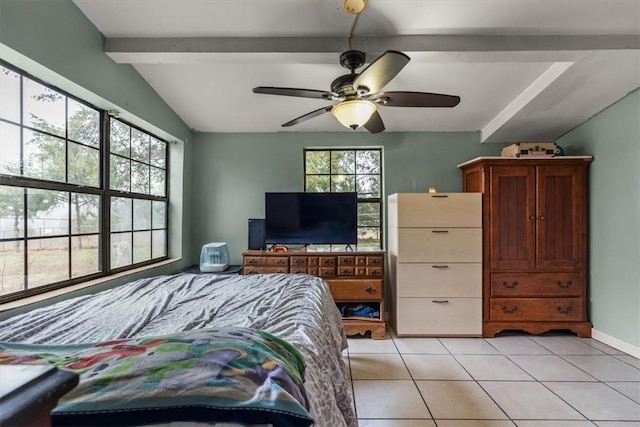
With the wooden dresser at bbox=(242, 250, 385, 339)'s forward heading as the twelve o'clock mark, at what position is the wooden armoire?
The wooden armoire is roughly at 9 o'clock from the wooden dresser.

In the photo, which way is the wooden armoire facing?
toward the camera

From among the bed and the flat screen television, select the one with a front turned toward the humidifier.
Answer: the bed

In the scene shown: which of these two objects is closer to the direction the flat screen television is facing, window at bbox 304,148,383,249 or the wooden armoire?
the wooden armoire

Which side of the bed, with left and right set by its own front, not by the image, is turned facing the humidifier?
front

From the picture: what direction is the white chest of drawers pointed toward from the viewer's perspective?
toward the camera

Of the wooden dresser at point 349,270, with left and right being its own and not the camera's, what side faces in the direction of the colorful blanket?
front

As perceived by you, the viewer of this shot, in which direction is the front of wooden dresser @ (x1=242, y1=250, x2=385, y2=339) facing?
facing the viewer

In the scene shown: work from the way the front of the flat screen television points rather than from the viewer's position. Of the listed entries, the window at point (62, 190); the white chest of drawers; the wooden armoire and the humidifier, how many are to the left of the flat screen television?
2

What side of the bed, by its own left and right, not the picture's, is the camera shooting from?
back

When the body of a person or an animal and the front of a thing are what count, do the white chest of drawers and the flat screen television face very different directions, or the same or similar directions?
same or similar directions

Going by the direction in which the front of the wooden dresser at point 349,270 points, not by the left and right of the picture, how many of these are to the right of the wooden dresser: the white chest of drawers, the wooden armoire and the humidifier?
1

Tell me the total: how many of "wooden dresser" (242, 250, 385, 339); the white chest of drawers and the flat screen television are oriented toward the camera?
3

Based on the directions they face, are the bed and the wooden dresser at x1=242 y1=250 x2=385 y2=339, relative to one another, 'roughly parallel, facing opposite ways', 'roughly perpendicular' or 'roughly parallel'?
roughly parallel, facing opposite ways
